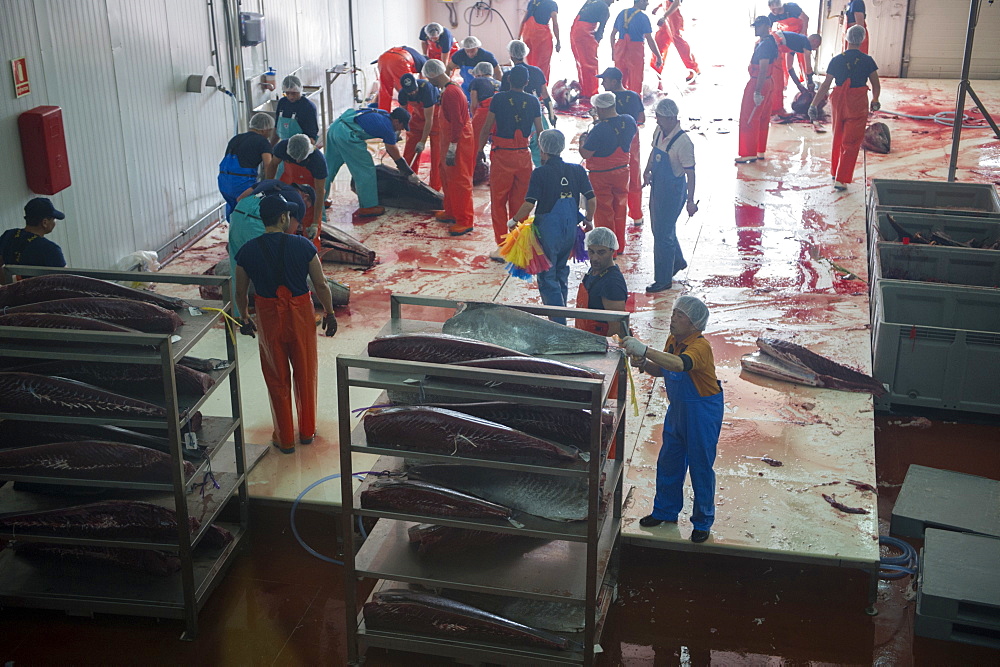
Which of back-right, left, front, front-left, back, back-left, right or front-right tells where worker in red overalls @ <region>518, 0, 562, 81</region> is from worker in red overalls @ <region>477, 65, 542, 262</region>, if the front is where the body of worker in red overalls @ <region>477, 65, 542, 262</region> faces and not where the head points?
front

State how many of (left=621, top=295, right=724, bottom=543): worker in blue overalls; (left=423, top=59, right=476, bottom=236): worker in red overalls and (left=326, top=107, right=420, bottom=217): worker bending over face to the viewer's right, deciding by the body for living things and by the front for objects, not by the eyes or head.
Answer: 1

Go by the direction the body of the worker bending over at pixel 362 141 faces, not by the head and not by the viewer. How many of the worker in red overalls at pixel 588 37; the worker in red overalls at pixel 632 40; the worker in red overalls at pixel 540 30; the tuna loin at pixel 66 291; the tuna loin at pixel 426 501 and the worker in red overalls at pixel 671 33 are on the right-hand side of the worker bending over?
2

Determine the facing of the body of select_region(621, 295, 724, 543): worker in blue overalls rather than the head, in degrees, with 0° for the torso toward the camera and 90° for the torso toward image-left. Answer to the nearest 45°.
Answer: approximately 45°

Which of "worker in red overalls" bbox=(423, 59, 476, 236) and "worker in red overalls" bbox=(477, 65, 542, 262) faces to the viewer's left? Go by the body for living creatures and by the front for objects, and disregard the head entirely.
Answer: "worker in red overalls" bbox=(423, 59, 476, 236)

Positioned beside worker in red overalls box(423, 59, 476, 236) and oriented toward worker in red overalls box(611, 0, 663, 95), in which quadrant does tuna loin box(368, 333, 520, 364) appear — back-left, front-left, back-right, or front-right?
back-right

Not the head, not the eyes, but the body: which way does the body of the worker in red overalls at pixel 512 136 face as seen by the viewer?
away from the camera

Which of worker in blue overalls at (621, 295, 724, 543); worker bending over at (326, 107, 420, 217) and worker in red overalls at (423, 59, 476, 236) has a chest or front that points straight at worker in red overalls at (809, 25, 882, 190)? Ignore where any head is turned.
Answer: the worker bending over

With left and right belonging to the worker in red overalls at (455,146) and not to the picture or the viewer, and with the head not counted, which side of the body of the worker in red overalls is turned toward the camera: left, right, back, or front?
left

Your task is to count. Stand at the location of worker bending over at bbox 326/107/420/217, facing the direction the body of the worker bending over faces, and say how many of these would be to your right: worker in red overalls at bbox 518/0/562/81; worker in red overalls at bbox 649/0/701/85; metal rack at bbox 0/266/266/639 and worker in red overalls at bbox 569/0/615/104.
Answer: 1

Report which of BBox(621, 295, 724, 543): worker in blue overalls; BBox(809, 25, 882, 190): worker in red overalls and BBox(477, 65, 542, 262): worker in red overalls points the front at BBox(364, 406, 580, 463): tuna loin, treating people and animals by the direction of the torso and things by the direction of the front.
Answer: the worker in blue overalls

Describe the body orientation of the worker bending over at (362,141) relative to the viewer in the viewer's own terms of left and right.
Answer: facing to the right of the viewer

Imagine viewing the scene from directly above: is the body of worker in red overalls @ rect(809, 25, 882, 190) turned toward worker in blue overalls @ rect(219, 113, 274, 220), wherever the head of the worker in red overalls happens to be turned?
no

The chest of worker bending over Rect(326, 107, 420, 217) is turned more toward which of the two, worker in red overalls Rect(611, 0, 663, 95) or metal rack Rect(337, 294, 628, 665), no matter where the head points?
the worker in red overalls

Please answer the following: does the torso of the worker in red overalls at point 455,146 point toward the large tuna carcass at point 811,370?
no
